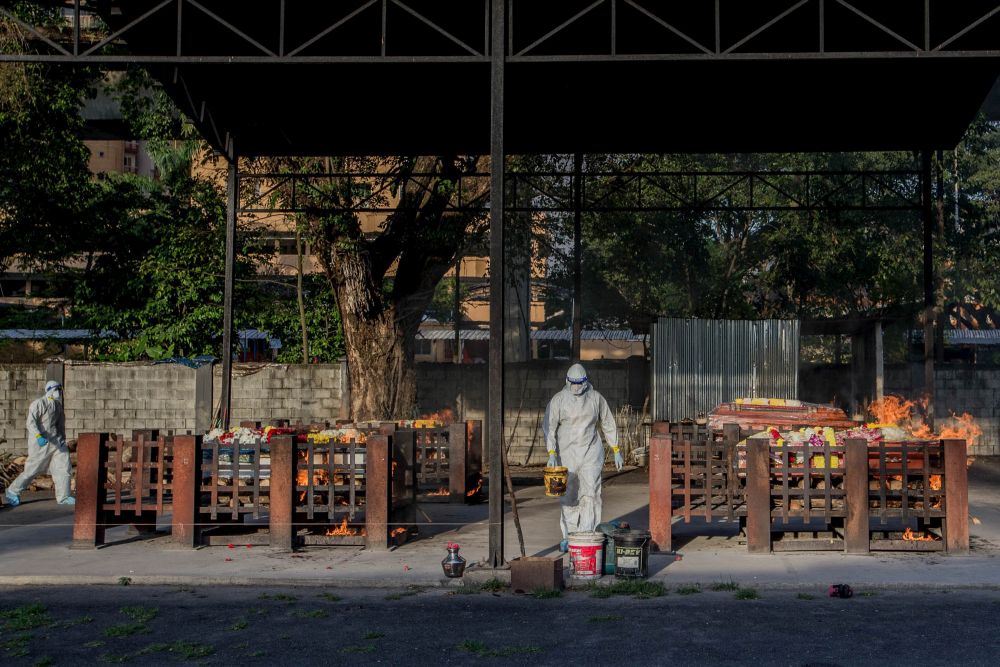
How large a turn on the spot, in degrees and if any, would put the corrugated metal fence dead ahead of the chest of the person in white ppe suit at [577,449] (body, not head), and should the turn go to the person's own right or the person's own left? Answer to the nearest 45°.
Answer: approximately 180°

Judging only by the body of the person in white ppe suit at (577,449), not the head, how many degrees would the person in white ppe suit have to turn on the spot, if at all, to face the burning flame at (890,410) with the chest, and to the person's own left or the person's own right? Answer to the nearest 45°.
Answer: approximately 135° to the person's own left

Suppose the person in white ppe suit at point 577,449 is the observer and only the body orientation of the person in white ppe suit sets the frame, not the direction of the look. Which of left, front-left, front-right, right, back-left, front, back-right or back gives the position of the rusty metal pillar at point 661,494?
left

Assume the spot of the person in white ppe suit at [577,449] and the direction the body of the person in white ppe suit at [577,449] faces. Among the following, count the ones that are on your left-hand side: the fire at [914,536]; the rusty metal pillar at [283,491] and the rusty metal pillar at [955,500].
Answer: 2

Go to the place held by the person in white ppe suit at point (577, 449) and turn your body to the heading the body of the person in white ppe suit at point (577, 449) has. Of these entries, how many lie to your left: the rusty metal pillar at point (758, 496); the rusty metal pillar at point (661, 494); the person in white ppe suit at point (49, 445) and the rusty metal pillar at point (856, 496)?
3

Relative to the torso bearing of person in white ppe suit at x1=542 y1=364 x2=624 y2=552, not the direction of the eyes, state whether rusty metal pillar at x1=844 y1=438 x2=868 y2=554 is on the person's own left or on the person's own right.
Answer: on the person's own left

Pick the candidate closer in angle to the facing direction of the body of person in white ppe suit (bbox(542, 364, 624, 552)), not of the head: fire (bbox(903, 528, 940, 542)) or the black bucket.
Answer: the black bucket

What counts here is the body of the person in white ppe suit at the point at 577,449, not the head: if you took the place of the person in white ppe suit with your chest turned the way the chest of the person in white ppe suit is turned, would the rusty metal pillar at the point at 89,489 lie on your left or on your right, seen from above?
on your right

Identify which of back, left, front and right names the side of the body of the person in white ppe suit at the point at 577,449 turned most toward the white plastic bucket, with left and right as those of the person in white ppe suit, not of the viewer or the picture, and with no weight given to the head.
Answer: front

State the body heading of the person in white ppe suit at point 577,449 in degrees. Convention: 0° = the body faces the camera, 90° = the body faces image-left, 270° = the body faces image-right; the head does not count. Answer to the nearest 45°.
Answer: approximately 0°

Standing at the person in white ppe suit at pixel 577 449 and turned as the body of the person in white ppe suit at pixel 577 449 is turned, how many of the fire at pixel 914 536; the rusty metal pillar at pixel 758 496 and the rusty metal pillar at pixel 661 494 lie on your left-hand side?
3
